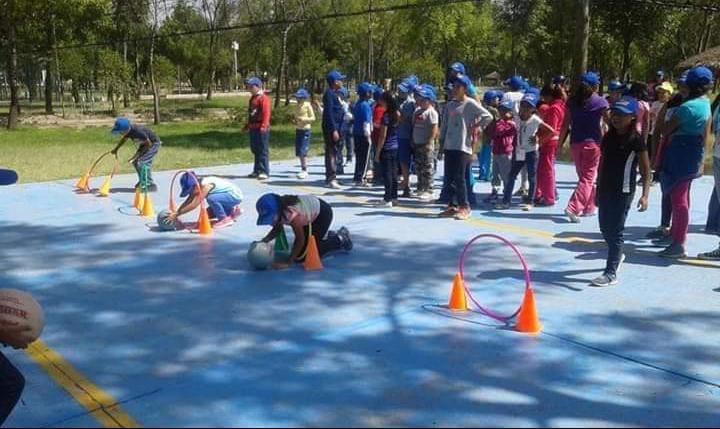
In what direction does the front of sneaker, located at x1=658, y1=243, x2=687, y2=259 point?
to the viewer's left

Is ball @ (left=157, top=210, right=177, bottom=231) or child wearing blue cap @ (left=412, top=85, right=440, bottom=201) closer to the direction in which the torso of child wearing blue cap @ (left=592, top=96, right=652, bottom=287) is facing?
the ball

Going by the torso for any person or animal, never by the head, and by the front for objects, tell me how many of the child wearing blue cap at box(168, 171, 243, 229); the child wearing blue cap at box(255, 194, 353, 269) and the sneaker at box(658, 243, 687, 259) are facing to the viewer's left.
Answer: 3

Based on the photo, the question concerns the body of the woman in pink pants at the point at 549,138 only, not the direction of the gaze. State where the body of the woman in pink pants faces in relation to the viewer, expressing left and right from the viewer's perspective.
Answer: facing to the left of the viewer

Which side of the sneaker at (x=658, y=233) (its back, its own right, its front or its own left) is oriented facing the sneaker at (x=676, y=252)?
left

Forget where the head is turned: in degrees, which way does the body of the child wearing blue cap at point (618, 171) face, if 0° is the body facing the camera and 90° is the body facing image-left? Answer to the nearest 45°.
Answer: approximately 45°

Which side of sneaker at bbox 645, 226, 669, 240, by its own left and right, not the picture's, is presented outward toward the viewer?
left

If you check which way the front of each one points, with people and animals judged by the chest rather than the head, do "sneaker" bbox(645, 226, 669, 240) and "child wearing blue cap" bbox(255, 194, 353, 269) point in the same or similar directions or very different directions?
same or similar directions

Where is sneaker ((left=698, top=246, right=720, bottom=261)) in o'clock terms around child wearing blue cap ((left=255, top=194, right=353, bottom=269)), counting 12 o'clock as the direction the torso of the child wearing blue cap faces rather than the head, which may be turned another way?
The sneaker is roughly at 6 o'clock from the child wearing blue cap.

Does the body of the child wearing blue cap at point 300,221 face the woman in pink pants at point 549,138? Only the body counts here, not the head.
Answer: no

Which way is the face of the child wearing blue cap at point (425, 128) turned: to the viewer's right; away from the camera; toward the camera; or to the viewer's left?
to the viewer's left

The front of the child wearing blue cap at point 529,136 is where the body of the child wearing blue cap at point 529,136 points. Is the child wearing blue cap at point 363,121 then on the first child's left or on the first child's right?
on the first child's right

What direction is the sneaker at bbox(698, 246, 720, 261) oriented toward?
to the viewer's left

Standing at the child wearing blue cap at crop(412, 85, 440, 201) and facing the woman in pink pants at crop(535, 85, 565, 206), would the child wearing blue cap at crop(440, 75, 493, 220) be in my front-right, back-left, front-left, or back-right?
front-right

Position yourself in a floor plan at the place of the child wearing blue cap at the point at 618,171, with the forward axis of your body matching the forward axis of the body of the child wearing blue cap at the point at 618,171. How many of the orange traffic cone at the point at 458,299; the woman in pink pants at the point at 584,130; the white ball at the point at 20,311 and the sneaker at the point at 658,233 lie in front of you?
2

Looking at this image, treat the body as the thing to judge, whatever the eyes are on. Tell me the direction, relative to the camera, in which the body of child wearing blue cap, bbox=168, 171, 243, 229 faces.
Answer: to the viewer's left
